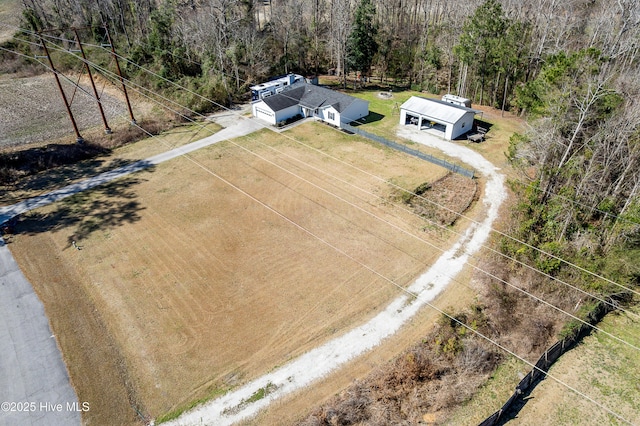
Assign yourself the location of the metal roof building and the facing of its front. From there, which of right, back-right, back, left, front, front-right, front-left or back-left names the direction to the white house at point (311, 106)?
front-right

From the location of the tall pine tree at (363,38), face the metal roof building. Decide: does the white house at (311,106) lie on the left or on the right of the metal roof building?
right

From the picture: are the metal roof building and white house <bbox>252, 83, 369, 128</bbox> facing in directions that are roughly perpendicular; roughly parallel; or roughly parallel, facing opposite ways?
roughly parallel

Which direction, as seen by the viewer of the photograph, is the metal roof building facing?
facing the viewer and to the left of the viewer

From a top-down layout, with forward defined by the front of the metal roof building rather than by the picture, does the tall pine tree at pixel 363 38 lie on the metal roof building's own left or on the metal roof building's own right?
on the metal roof building's own right

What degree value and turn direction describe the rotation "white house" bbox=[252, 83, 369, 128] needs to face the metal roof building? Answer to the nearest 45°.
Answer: approximately 135° to its left

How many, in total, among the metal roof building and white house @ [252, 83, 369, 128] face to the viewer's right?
0

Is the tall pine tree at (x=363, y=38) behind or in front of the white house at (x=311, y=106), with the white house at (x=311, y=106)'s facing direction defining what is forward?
behind
